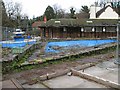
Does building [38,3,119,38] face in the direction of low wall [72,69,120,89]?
yes

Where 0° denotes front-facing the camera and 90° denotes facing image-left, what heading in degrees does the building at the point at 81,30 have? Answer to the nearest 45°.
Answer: approximately 0°
